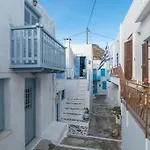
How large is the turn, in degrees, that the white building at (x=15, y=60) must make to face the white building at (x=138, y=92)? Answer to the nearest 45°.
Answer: approximately 45° to its left

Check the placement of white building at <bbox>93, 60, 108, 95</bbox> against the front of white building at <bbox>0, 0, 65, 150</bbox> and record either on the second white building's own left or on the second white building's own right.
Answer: on the second white building's own left

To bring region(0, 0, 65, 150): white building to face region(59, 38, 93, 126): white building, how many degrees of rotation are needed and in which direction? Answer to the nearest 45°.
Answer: approximately 90° to its left

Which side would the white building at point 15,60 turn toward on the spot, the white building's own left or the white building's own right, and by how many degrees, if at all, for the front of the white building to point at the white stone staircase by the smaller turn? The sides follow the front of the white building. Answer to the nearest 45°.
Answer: approximately 90° to the white building's own left

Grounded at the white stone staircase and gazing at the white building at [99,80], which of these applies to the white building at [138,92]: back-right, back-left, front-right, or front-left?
back-right

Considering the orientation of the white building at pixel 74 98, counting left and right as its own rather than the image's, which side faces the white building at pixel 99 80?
back
